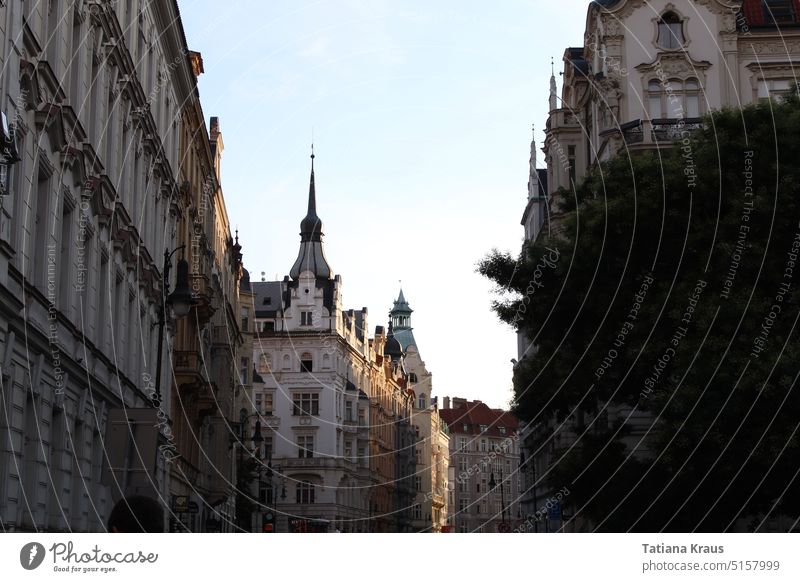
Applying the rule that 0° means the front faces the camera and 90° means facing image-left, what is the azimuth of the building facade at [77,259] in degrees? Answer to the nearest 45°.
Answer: approximately 270°
